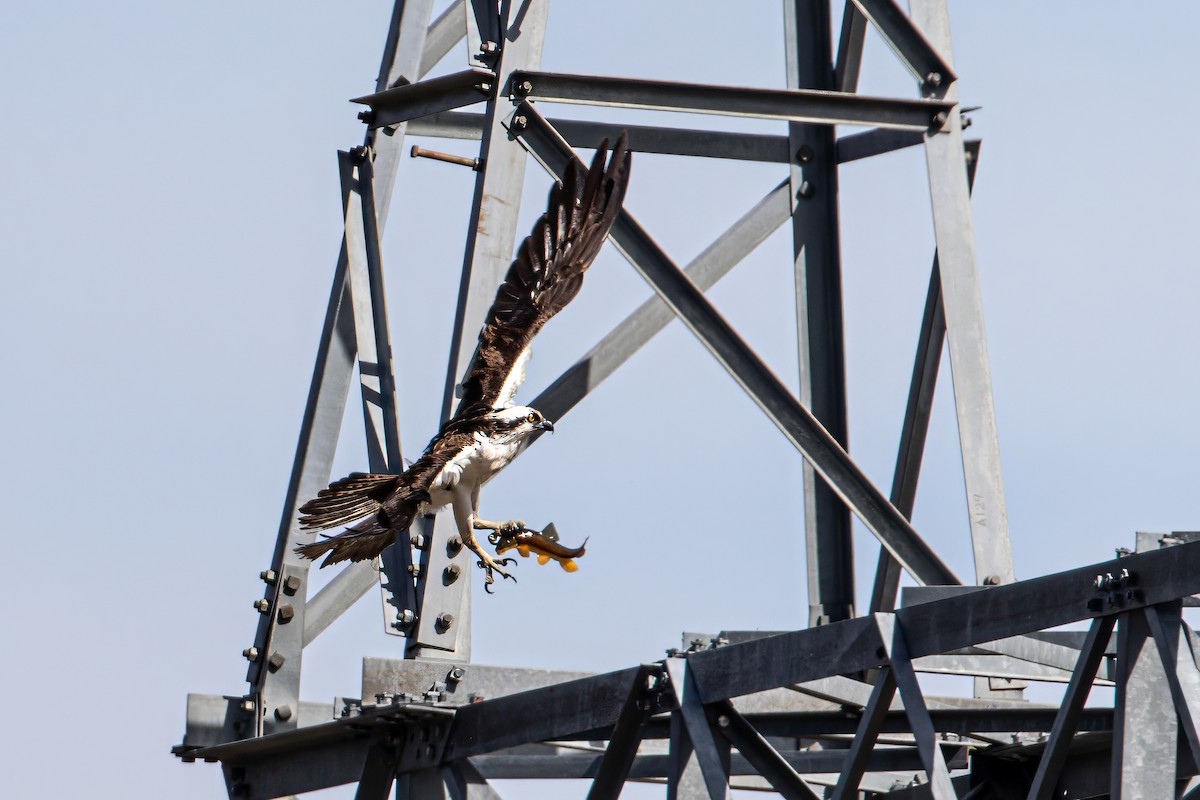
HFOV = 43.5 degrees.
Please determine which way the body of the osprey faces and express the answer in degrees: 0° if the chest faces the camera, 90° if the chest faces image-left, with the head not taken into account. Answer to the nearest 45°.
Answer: approximately 270°
